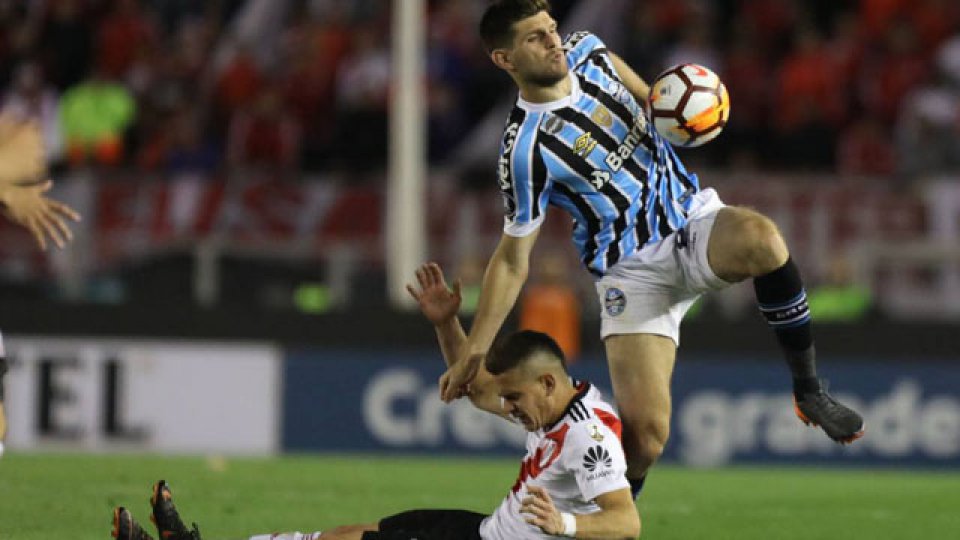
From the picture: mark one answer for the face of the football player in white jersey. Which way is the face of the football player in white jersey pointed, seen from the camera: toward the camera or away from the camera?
toward the camera

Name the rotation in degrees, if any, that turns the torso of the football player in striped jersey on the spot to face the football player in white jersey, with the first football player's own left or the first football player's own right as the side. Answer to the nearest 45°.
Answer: approximately 45° to the first football player's own right

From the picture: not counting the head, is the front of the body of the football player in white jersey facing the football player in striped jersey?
no
